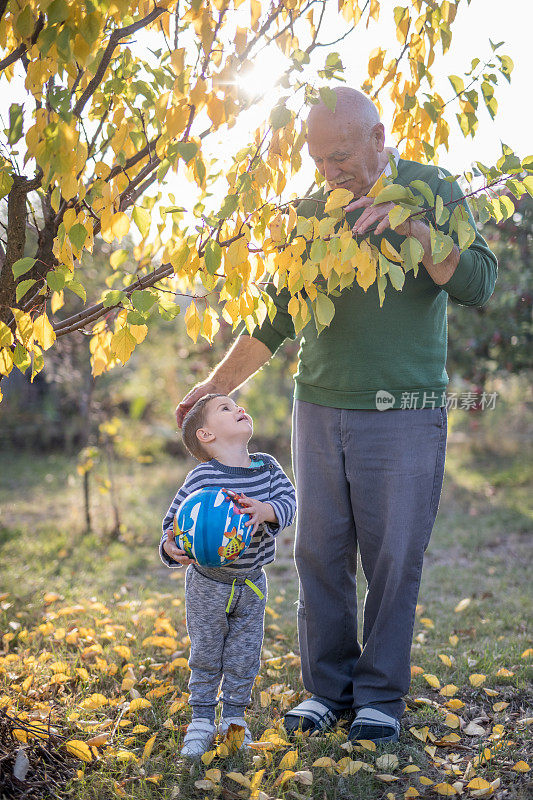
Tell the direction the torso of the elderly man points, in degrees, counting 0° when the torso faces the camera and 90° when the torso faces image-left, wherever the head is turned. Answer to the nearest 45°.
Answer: approximately 45°

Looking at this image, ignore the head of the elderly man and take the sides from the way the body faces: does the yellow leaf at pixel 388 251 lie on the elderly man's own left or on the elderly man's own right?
on the elderly man's own left

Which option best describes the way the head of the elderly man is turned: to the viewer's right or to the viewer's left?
to the viewer's left
